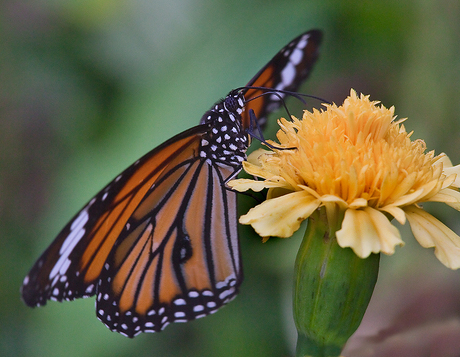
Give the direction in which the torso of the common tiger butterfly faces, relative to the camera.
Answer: to the viewer's right
